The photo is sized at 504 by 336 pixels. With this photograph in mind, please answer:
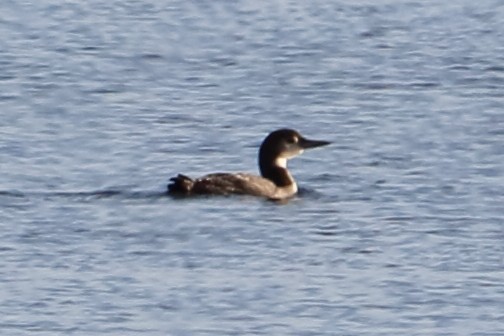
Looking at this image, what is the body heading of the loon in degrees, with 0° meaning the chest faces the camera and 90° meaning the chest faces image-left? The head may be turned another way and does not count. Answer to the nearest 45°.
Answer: approximately 270°
